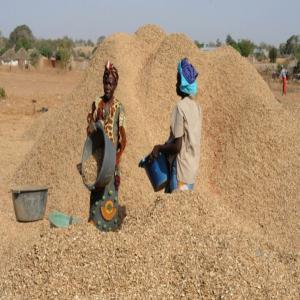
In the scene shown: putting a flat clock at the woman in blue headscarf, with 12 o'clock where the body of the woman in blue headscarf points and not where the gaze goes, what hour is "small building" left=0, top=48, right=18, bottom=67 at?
The small building is roughly at 1 o'clock from the woman in blue headscarf.

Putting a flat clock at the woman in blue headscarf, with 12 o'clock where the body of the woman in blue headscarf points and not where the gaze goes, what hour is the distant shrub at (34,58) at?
The distant shrub is roughly at 1 o'clock from the woman in blue headscarf.

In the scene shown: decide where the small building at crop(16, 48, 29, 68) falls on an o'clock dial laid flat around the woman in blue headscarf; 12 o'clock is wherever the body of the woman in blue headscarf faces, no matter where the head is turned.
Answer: The small building is roughly at 1 o'clock from the woman in blue headscarf.

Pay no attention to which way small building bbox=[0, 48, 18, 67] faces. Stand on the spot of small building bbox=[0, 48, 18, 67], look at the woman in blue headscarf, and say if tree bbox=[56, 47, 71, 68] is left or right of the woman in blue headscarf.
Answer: left

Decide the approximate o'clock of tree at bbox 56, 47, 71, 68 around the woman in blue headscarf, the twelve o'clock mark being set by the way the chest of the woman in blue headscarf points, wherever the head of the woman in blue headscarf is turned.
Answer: The tree is roughly at 1 o'clock from the woman in blue headscarf.

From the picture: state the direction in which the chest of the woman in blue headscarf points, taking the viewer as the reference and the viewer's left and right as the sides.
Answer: facing away from the viewer and to the left of the viewer
